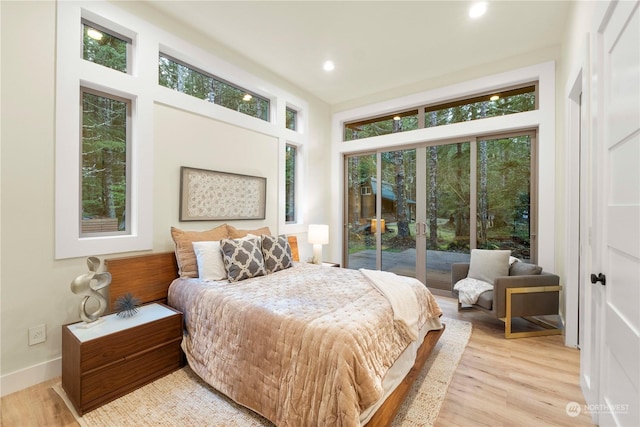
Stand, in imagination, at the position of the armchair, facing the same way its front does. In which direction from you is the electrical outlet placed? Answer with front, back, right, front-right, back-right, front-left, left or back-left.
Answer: front

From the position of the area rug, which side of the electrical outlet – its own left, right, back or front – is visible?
front

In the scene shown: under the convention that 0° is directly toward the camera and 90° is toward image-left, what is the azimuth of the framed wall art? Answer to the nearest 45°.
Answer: approximately 315°

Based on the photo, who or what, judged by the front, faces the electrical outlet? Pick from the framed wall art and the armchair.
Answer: the armchair

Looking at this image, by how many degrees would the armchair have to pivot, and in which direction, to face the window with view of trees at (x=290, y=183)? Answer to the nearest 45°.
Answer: approximately 45° to its right

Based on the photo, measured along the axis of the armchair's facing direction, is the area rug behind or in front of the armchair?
in front

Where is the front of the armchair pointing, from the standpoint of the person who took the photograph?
facing the viewer and to the left of the viewer

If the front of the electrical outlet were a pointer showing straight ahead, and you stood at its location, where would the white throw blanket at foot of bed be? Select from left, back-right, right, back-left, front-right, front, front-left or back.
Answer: front

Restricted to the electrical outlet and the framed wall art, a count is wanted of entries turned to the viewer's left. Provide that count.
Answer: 0

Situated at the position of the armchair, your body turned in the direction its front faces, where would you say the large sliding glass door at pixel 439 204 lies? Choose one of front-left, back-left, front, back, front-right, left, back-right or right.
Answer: right

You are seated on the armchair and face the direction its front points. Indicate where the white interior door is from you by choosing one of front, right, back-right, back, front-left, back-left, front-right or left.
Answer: front-left

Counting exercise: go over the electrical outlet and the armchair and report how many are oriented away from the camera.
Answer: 0

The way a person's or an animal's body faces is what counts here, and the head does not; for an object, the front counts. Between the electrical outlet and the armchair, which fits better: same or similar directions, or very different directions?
very different directions
